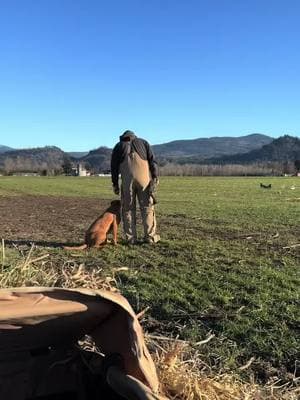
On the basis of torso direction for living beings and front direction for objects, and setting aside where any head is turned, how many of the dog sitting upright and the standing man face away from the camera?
1

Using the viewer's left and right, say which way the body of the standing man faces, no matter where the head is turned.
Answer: facing away from the viewer

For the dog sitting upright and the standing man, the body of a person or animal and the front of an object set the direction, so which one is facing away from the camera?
the standing man

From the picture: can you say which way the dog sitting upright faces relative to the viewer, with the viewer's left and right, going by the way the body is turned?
facing to the right of the viewer

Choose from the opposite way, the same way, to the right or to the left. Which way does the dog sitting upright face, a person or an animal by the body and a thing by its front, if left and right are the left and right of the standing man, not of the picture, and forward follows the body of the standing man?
to the right
